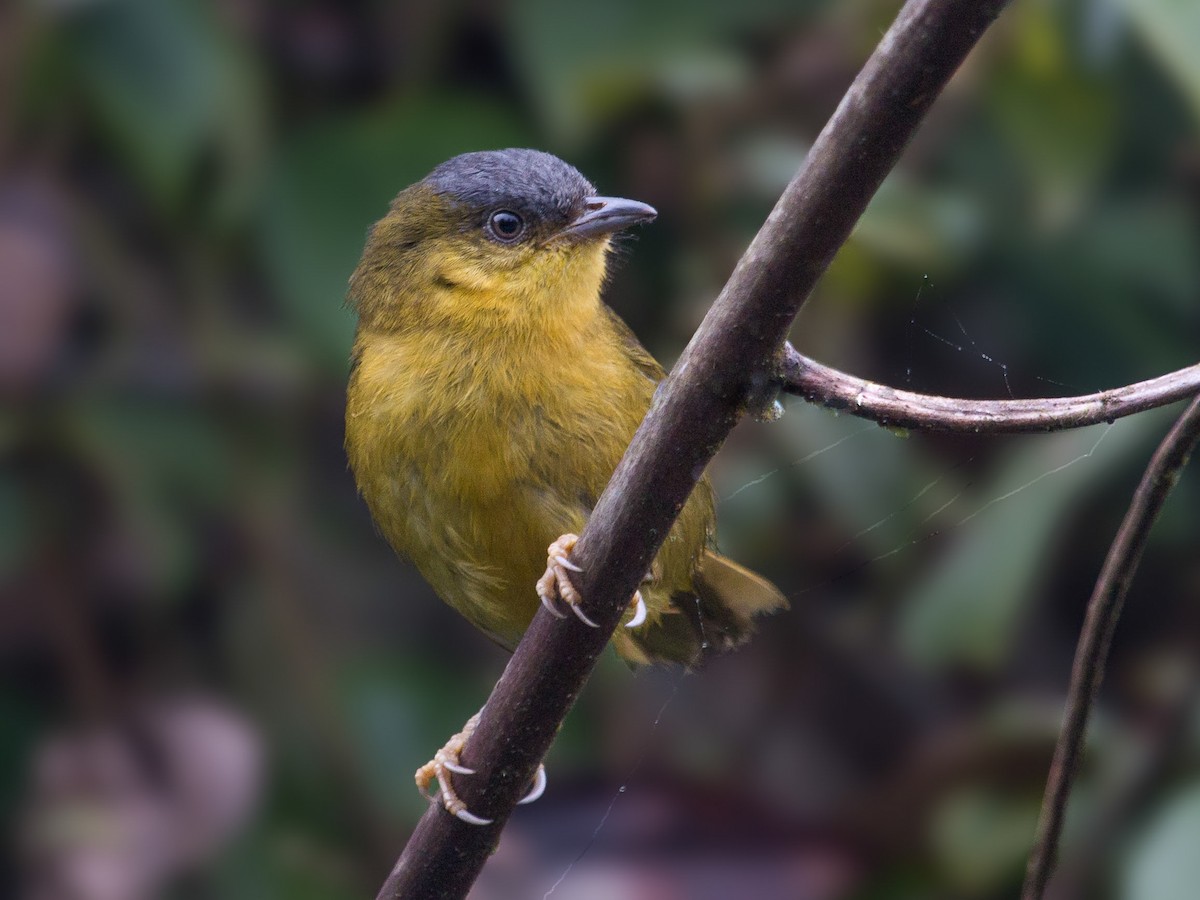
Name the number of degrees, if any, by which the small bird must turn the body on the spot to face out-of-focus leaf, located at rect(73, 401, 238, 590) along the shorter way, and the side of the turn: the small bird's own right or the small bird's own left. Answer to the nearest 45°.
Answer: approximately 135° to the small bird's own right

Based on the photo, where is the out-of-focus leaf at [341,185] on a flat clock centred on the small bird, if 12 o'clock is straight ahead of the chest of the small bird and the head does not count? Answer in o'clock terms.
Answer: The out-of-focus leaf is roughly at 5 o'clock from the small bird.

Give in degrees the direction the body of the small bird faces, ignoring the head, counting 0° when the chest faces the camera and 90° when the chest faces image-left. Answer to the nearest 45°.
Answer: approximately 0°

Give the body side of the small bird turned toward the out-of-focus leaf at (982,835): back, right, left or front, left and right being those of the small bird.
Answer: back

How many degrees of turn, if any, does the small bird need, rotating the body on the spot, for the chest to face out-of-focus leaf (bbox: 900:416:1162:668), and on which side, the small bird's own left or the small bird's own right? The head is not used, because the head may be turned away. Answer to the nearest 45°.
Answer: approximately 135° to the small bird's own left

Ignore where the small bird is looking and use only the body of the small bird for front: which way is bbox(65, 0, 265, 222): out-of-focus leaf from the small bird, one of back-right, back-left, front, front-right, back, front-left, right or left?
back-right
